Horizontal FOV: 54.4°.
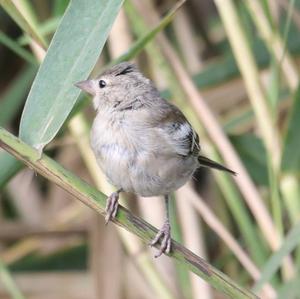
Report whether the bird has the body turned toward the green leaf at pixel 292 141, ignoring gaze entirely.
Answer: no

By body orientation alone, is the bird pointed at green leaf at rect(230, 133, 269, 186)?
no

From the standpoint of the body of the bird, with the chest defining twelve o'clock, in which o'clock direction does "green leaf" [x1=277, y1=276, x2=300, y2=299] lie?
The green leaf is roughly at 7 o'clock from the bird.

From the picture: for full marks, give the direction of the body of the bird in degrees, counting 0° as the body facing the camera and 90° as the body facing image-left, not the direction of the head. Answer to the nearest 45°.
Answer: approximately 45°
